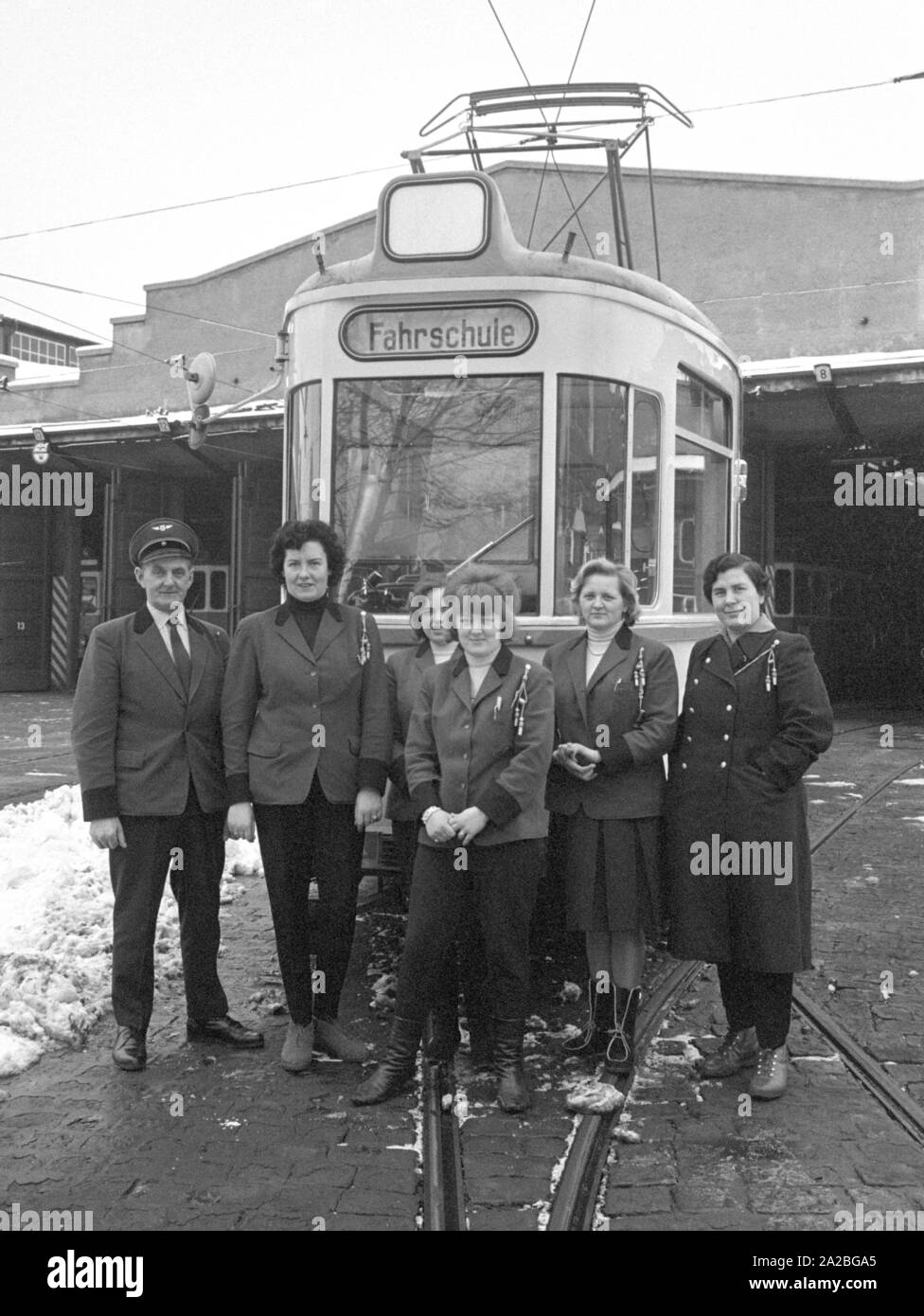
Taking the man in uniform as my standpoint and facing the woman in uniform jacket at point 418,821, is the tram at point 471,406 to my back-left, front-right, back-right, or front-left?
front-left

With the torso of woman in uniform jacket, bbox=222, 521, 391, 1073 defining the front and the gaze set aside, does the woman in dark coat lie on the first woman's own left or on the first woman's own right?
on the first woman's own left

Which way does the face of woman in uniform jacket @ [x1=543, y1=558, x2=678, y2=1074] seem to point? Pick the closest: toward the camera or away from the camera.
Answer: toward the camera

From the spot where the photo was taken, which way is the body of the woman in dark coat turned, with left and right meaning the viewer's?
facing the viewer and to the left of the viewer

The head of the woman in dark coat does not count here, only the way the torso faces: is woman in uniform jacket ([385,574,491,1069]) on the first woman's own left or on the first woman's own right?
on the first woman's own right

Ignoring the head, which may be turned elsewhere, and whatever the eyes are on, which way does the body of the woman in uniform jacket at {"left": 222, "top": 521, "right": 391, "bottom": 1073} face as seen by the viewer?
toward the camera

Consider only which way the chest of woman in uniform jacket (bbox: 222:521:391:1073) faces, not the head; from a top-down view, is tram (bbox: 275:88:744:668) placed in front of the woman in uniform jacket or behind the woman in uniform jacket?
behind

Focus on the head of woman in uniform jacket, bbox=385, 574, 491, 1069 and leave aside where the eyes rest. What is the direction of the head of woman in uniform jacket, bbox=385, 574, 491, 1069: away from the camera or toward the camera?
toward the camera

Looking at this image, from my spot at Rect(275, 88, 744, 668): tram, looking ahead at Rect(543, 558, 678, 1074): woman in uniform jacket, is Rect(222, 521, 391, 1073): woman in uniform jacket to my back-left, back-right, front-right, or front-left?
front-right

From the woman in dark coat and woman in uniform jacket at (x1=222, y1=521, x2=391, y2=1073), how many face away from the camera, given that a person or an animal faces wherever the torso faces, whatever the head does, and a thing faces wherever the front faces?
0

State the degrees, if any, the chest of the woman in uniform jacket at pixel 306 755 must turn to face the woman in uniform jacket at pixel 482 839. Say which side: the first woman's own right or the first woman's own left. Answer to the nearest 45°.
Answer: approximately 45° to the first woman's own left

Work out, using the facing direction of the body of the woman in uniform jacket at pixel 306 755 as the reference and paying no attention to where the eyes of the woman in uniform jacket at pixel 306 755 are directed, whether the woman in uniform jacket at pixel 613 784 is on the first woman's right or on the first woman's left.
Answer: on the first woman's left
